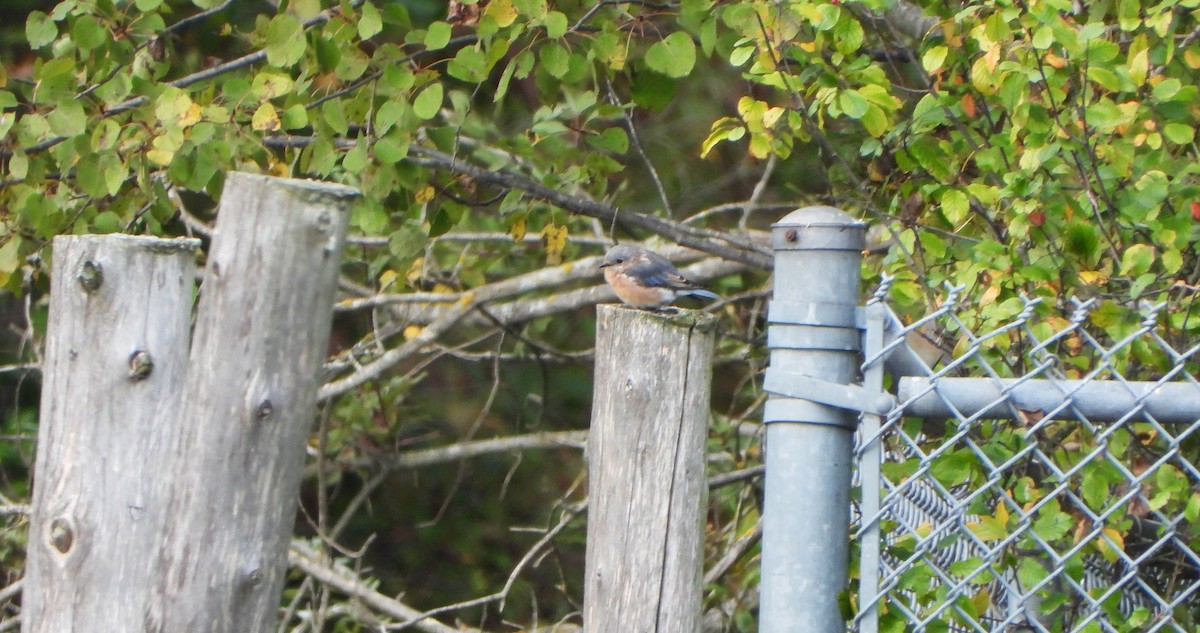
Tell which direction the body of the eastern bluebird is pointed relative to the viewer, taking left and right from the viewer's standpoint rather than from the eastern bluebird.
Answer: facing to the left of the viewer

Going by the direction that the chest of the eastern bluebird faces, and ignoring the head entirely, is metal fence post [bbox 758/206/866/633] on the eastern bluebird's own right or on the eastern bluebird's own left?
on the eastern bluebird's own left

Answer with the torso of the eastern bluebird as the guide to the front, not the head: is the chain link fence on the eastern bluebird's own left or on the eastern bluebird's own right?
on the eastern bluebird's own left
